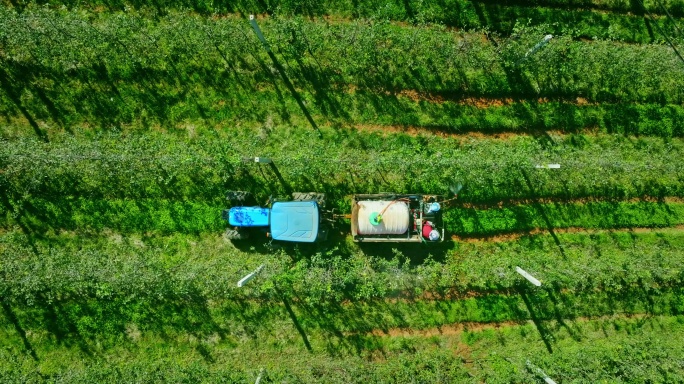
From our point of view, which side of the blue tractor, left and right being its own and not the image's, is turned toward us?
left

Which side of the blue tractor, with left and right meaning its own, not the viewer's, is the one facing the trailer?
back

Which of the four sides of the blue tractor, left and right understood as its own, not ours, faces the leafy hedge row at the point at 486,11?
back
